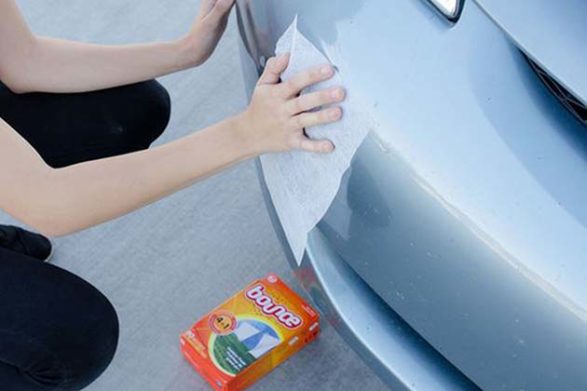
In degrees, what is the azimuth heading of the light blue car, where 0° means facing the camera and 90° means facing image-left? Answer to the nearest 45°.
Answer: approximately 45°
